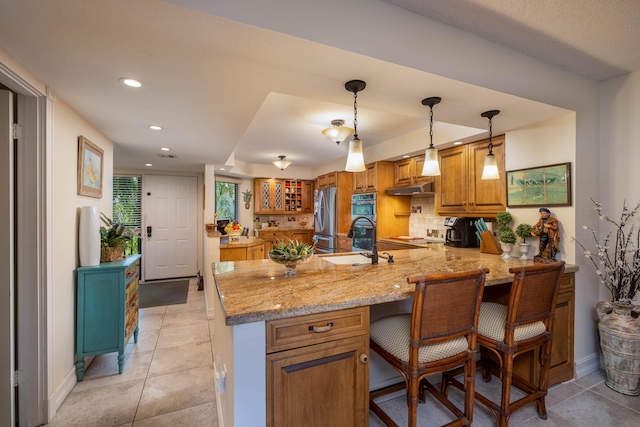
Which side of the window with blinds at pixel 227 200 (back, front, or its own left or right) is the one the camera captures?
front

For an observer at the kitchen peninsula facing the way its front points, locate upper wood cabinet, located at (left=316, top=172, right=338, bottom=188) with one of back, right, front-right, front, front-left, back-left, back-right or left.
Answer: back

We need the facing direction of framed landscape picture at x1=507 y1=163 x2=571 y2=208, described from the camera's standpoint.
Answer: facing the viewer and to the left of the viewer

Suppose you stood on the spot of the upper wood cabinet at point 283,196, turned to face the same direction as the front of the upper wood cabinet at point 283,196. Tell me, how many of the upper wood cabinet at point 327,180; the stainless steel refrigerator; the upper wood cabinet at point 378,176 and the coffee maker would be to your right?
0

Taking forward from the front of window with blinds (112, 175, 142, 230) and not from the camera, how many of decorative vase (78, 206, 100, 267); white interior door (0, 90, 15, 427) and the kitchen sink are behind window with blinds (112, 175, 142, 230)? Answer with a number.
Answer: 0

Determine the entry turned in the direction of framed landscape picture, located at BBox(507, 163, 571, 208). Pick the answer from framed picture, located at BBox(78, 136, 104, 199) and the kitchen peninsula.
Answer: the framed picture

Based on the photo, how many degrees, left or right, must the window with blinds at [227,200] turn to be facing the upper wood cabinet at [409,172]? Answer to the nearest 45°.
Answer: approximately 45° to its left

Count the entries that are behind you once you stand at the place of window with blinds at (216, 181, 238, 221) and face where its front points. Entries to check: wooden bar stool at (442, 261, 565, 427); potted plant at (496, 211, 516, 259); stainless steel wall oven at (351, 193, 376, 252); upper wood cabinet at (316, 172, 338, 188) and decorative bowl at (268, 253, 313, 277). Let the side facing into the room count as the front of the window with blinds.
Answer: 0

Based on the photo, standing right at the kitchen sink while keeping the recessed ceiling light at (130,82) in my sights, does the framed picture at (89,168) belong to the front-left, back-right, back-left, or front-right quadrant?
front-right

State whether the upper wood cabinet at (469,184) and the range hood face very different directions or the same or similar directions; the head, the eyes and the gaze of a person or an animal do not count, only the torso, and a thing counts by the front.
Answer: same or similar directions

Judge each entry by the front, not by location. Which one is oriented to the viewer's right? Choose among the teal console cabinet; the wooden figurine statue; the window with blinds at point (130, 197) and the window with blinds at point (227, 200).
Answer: the teal console cabinet

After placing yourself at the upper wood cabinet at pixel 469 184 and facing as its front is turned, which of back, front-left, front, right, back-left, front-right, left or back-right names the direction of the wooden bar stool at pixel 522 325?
front-left

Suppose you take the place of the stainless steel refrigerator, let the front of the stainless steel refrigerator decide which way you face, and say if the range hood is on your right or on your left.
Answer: on your left

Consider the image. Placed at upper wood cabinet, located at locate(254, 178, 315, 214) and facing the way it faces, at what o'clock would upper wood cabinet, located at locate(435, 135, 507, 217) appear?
upper wood cabinet, located at locate(435, 135, 507, 217) is roughly at 11 o'clock from upper wood cabinet, located at locate(254, 178, 315, 214).

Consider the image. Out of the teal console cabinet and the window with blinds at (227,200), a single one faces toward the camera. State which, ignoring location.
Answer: the window with blinds

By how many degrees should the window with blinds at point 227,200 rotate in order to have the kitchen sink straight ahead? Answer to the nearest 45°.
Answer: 0° — it already faces it

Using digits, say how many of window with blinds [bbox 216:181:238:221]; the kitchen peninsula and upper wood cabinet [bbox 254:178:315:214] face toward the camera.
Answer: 3

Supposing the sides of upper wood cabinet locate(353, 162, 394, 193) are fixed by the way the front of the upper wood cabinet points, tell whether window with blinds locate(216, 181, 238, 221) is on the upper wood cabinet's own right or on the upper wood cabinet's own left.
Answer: on the upper wood cabinet's own right

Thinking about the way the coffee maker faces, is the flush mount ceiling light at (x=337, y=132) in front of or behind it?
in front

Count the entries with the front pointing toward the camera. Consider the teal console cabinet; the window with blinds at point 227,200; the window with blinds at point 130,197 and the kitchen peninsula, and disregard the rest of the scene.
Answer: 3

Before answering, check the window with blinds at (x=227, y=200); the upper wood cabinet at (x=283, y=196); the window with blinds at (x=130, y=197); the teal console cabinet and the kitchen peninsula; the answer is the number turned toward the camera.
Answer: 4
